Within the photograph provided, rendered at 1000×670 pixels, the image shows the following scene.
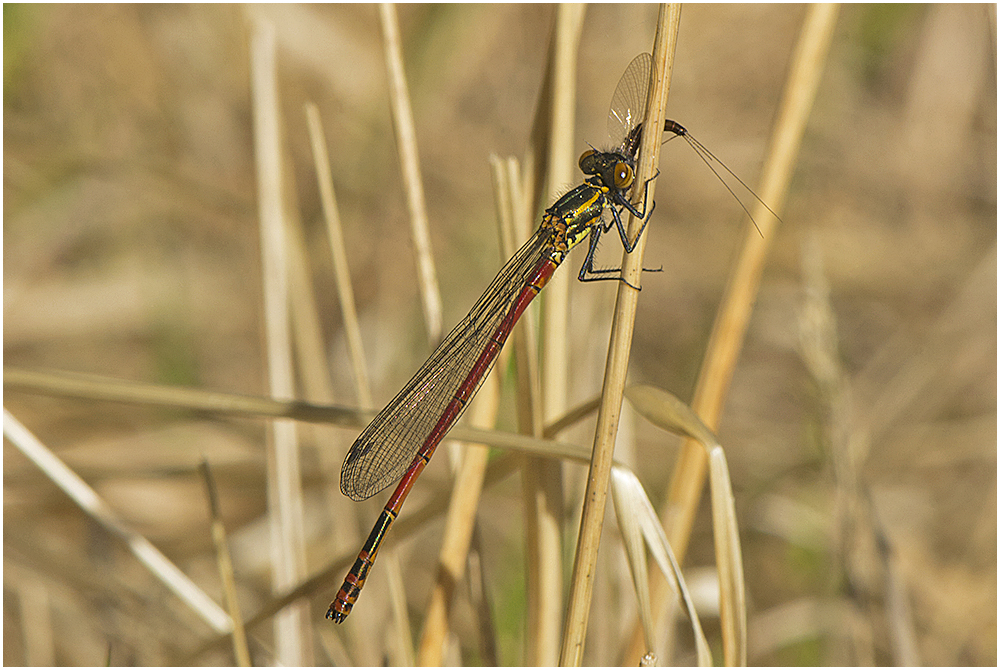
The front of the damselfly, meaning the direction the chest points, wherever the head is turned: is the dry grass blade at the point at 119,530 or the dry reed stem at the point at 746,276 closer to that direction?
the dry reed stem

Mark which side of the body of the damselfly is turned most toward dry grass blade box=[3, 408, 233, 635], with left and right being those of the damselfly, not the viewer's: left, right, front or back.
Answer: back

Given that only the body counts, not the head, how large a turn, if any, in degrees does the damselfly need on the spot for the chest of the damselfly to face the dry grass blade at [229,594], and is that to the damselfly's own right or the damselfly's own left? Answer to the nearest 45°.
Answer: approximately 135° to the damselfly's own left

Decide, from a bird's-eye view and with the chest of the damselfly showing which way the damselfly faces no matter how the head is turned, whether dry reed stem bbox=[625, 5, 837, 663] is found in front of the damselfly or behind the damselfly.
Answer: in front

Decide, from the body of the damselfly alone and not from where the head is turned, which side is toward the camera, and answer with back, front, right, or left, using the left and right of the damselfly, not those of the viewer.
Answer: right
